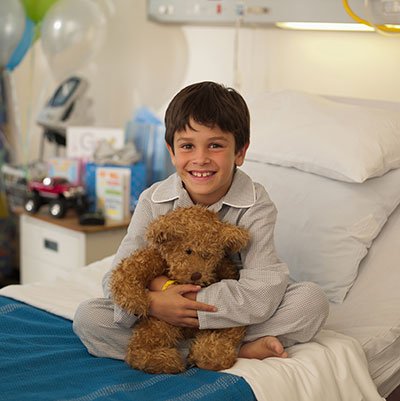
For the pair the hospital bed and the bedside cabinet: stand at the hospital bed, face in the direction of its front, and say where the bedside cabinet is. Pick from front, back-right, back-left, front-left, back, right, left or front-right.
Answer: right

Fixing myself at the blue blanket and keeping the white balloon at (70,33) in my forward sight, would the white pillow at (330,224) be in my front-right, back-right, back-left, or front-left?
front-right

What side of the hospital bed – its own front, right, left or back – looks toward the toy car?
right

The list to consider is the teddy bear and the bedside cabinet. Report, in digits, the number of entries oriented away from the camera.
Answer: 0

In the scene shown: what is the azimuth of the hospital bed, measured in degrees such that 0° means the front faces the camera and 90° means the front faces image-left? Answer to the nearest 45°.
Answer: approximately 45°

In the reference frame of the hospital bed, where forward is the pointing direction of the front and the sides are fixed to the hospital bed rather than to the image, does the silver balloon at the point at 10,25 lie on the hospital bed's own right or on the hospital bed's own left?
on the hospital bed's own right

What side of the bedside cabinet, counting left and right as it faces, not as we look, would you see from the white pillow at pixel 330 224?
left

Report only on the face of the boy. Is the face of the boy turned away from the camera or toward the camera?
toward the camera

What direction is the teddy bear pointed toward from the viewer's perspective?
toward the camera

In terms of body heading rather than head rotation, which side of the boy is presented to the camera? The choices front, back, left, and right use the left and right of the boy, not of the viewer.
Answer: front

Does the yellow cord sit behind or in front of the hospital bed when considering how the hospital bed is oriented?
behind

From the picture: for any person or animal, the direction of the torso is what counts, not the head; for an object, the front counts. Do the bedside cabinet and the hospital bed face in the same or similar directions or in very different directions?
same or similar directions
